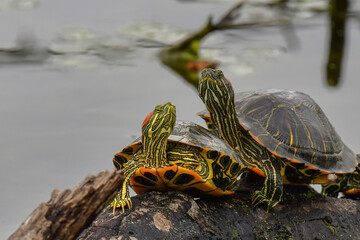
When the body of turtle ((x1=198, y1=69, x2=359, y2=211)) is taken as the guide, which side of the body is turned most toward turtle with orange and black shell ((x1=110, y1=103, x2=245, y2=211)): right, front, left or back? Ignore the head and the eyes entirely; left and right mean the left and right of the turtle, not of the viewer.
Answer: front

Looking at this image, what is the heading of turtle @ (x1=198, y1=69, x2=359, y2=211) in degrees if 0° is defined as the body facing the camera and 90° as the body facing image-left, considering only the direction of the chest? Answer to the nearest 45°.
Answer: approximately 45°

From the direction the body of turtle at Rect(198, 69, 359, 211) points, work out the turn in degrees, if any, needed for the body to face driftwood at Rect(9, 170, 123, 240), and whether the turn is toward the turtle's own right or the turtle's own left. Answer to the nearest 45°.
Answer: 0° — it already faces it
